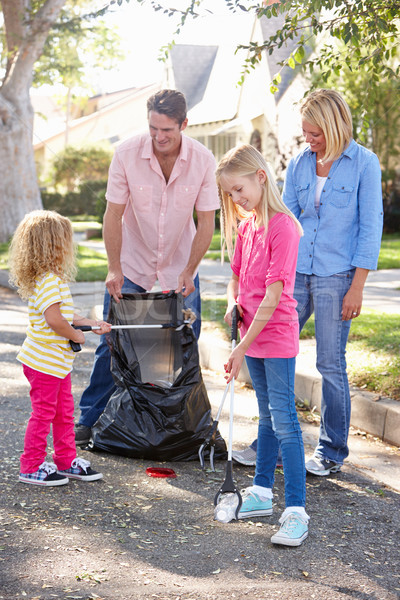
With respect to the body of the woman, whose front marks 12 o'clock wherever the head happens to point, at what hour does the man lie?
The man is roughly at 2 o'clock from the woman.

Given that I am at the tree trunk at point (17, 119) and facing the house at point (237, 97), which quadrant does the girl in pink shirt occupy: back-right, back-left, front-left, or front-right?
back-right

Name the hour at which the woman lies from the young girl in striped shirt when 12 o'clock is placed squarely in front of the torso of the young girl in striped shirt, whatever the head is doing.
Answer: The woman is roughly at 12 o'clock from the young girl in striped shirt.

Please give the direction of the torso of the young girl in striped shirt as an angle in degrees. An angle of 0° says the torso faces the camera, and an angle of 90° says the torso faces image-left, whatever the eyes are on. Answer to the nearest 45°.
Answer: approximately 270°

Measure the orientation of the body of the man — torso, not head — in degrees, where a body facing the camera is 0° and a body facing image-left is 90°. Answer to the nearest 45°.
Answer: approximately 0°

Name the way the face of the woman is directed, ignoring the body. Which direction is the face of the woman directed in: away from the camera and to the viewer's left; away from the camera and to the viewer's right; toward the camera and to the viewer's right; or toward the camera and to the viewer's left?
toward the camera and to the viewer's left

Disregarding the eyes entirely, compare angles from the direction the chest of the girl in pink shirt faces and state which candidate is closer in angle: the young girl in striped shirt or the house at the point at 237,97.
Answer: the young girl in striped shirt

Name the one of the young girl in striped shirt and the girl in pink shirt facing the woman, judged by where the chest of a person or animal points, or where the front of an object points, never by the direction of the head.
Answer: the young girl in striped shirt

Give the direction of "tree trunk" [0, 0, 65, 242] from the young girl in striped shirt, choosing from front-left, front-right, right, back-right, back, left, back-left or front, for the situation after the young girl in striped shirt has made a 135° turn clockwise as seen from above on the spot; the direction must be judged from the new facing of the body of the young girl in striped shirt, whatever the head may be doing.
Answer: back-right

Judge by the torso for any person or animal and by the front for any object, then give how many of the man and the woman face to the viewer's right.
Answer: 0

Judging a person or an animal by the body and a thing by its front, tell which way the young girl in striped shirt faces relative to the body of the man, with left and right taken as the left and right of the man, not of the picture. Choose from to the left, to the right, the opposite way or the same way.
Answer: to the left

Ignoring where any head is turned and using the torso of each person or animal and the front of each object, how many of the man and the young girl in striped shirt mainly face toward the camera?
1

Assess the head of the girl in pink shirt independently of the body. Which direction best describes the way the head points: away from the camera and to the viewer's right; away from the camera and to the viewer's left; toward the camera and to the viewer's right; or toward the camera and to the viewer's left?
toward the camera and to the viewer's left

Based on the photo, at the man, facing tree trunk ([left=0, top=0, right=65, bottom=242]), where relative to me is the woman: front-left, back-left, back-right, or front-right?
back-right

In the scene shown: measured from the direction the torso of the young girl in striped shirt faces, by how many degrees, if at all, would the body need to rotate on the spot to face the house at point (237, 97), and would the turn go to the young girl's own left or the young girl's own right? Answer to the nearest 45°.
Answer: approximately 90° to the young girl's own left

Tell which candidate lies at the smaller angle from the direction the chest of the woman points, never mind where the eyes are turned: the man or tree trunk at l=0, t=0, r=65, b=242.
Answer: the man
